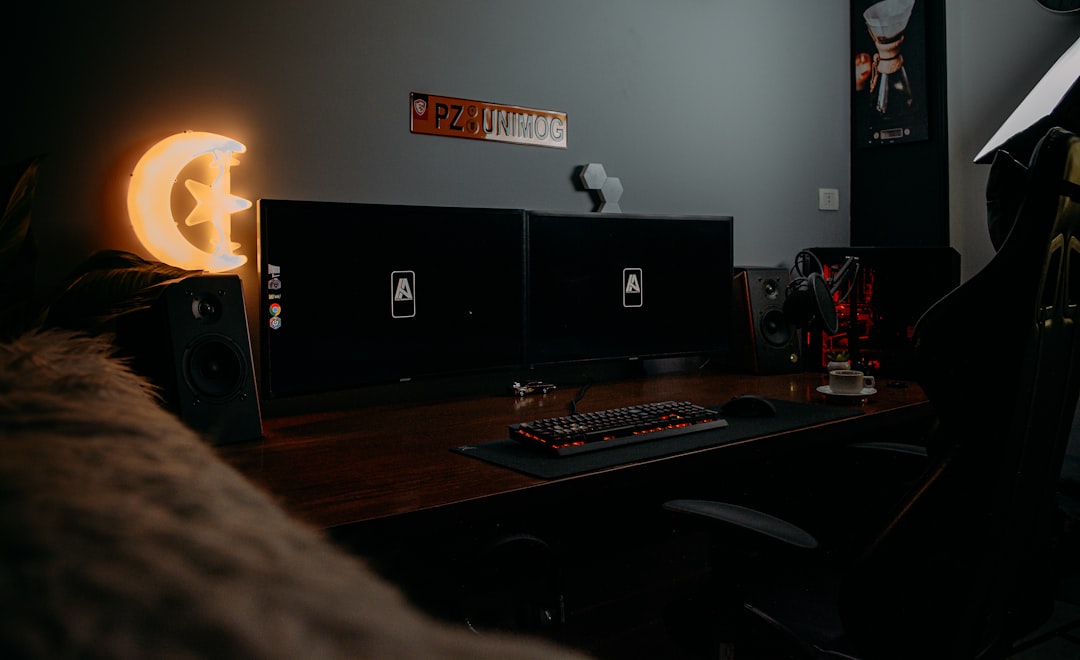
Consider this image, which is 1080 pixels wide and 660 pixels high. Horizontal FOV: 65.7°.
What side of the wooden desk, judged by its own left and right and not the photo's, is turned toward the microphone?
left

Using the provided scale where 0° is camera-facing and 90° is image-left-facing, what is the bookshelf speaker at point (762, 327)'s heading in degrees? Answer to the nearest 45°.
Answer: approximately 315°

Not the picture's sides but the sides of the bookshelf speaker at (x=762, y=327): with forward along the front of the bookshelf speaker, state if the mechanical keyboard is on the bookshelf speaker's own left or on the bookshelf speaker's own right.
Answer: on the bookshelf speaker's own right

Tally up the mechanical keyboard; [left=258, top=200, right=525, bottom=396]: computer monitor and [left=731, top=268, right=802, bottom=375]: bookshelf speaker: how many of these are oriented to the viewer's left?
0

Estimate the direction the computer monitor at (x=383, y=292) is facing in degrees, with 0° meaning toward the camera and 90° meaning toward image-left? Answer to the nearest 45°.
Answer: approximately 315°

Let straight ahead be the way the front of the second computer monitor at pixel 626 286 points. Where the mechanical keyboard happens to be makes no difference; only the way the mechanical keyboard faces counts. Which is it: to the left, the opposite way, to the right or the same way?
the same way

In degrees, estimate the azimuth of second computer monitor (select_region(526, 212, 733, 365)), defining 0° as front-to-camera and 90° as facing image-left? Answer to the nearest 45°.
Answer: approximately 315°

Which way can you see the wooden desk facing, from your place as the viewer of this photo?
facing the viewer and to the right of the viewer

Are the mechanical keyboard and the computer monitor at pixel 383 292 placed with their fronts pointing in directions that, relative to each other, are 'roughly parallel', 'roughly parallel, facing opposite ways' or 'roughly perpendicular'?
roughly parallel

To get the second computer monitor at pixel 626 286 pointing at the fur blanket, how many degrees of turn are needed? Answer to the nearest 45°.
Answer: approximately 45° to its right

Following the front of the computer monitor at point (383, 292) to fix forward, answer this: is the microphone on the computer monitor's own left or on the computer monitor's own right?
on the computer monitor's own left

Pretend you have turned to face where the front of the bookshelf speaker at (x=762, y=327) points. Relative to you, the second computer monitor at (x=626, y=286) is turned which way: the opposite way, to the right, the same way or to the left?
the same way

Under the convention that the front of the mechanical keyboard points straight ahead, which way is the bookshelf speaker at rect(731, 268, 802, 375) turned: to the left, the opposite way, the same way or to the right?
the same way
